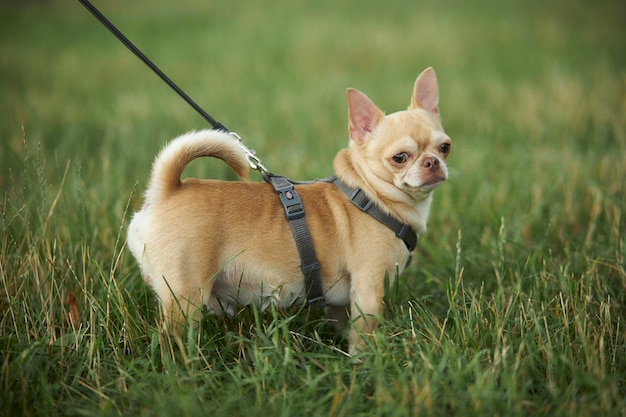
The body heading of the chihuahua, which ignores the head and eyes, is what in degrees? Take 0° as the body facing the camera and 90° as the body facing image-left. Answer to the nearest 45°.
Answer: approximately 270°
